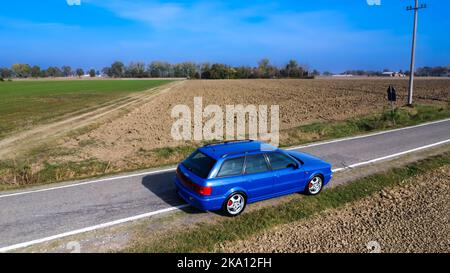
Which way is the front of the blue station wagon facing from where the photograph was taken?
facing away from the viewer and to the right of the viewer
